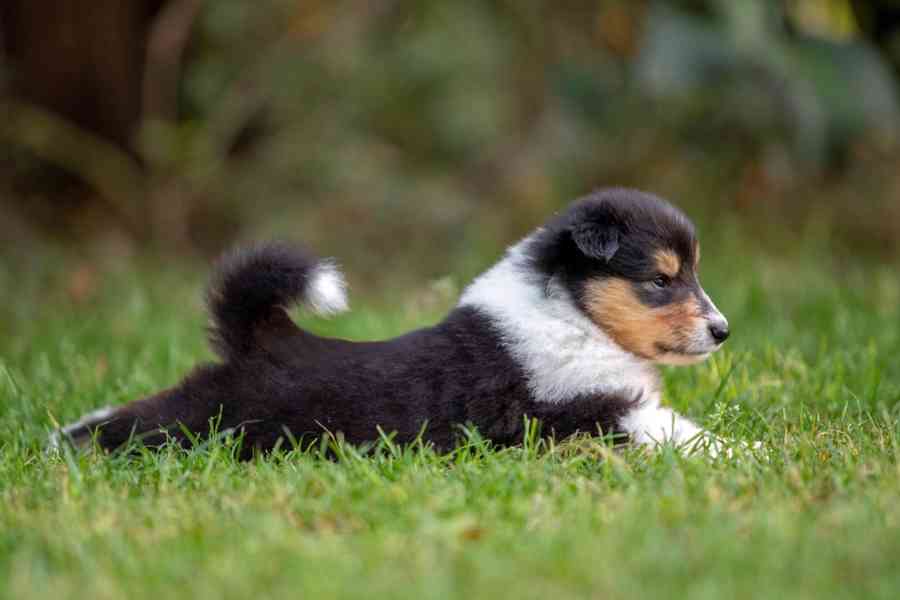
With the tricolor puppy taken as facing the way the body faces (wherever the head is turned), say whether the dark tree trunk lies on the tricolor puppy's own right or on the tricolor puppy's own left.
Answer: on the tricolor puppy's own left

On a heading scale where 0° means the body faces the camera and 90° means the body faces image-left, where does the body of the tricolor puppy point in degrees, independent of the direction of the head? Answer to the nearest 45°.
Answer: approximately 270°
